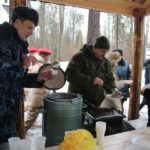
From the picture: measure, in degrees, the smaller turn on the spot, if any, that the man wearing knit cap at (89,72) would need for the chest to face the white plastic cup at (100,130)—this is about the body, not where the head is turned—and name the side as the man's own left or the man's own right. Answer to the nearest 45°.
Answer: approximately 45° to the man's own right

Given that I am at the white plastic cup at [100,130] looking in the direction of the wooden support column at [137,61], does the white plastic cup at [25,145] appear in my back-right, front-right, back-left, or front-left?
back-left

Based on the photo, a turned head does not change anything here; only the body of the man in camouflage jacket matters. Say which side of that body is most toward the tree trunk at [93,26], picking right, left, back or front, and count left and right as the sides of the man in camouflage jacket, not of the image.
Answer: left

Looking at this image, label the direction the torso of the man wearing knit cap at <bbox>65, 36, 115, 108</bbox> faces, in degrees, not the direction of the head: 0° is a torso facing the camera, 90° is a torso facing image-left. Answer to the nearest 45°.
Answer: approximately 315°

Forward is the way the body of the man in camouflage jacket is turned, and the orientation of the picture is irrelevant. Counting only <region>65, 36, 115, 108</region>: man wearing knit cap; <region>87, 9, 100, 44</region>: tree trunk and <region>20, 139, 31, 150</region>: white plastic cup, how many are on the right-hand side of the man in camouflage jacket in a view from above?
1

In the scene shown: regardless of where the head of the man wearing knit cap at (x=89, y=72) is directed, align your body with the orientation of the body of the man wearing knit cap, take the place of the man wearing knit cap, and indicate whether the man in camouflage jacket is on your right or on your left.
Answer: on your right

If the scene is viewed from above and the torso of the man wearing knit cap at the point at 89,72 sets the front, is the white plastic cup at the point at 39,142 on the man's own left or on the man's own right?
on the man's own right

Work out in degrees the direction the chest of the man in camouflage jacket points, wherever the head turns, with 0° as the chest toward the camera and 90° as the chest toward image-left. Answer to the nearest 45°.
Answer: approximately 270°

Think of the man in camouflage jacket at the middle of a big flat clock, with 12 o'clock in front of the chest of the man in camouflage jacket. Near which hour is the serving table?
The serving table is roughly at 1 o'clock from the man in camouflage jacket.

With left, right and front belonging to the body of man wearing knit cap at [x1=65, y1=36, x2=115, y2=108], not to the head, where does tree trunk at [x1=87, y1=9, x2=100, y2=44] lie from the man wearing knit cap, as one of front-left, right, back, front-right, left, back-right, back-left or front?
back-left

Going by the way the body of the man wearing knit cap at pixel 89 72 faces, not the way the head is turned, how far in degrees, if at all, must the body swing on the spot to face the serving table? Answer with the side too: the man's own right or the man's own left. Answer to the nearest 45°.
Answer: approximately 45° to the man's own right

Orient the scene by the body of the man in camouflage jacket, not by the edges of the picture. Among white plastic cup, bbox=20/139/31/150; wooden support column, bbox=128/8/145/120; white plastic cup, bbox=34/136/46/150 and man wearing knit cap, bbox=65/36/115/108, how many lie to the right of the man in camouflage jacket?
2
